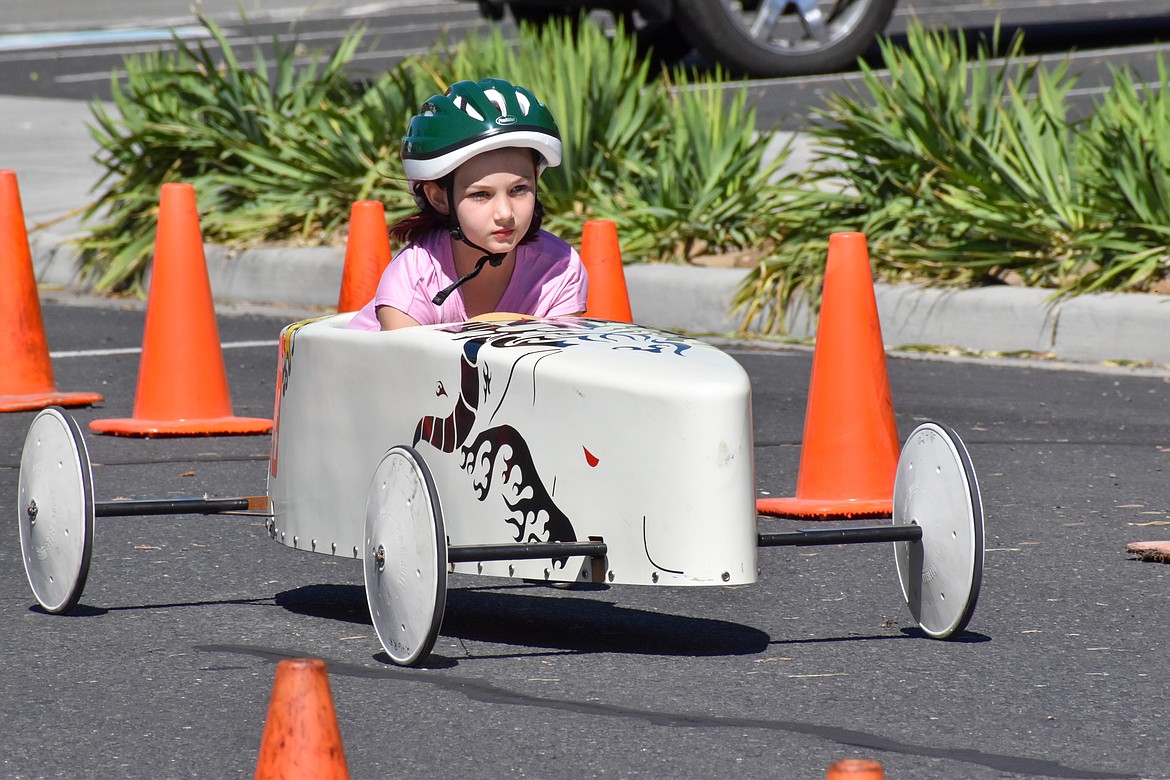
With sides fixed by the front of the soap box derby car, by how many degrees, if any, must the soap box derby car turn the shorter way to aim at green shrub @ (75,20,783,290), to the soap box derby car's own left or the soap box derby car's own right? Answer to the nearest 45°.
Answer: approximately 135° to the soap box derby car's own left

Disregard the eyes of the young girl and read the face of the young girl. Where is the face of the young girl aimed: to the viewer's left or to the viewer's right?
to the viewer's right

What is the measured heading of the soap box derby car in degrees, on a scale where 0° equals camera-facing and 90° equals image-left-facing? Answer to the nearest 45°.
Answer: approximately 315°

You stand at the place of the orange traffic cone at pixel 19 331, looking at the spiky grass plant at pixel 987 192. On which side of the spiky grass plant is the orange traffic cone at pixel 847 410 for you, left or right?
right

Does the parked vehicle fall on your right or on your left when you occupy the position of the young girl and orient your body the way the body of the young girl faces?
on your left

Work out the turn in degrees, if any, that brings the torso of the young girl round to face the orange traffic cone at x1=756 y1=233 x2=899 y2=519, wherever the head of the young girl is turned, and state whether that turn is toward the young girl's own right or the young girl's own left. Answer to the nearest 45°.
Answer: approximately 90° to the young girl's own left

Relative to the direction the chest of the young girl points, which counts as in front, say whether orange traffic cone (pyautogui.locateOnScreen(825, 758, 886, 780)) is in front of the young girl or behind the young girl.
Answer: in front

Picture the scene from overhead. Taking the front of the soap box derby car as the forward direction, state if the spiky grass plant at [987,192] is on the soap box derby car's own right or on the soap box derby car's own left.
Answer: on the soap box derby car's own left

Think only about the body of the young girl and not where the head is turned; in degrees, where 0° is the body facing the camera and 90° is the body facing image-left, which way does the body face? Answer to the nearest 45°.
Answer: approximately 315°
